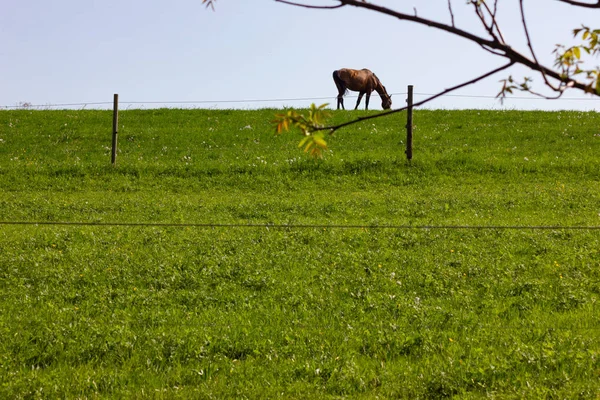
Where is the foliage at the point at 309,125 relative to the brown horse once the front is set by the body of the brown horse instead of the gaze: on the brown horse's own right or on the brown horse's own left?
on the brown horse's own right

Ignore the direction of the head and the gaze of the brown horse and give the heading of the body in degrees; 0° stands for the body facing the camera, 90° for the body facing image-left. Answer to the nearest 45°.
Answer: approximately 270°
